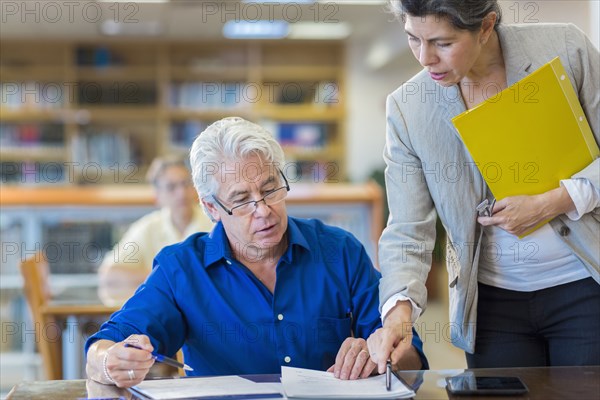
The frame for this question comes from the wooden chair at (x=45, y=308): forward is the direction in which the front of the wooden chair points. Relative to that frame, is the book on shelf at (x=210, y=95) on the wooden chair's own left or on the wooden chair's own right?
on the wooden chair's own left

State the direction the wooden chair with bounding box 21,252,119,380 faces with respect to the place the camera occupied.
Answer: facing to the right of the viewer

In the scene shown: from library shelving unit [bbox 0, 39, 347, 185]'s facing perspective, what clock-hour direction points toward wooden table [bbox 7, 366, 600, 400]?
The wooden table is roughly at 12 o'clock from the library shelving unit.

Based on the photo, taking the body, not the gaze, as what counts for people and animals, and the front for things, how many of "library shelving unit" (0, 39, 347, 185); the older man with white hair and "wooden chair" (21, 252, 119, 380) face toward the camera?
2

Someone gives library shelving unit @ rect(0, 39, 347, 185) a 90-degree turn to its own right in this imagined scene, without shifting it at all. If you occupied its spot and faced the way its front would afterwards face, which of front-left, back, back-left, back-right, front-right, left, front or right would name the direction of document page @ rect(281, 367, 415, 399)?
left

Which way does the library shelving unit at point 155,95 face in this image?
toward the camera

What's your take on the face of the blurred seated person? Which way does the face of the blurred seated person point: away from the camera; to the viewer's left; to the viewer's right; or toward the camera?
toward the camera

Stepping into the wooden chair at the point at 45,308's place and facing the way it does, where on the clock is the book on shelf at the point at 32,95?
The book on shelf is roughly at 9 o'clock from the wooden chair.

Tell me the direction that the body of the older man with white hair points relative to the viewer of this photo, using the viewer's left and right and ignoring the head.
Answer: facing the viewer

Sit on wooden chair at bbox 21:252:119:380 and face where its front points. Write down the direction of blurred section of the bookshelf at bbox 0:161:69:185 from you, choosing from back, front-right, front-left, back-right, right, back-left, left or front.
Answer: left

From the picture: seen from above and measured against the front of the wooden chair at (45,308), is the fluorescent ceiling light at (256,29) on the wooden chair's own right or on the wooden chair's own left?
on the wooden chair's own left

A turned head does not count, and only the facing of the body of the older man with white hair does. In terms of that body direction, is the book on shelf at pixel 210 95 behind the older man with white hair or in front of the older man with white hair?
behind

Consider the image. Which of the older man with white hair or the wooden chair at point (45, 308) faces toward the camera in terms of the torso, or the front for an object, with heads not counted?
the older man with white hair

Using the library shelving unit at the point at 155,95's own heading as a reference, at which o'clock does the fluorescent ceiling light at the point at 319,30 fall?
The fluorescent ceiling light is roughly at 10 o'clock from the library shelving unit.

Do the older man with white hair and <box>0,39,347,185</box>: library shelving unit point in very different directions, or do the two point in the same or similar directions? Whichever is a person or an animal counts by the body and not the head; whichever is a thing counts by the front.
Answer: same or similar directions

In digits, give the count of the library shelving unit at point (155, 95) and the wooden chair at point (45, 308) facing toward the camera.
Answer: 1

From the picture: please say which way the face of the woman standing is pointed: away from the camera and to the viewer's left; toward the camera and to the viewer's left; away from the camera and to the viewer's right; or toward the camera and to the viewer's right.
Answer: toward the camera and to the viewer's left

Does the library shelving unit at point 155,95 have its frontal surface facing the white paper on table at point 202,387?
yes
